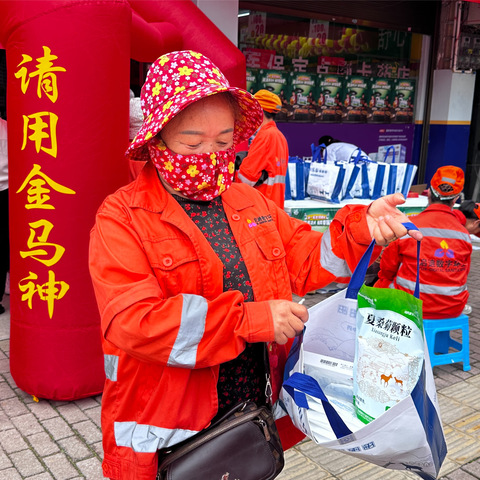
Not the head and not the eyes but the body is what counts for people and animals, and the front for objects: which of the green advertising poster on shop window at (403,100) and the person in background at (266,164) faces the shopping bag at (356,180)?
the green advertising poster on shop window

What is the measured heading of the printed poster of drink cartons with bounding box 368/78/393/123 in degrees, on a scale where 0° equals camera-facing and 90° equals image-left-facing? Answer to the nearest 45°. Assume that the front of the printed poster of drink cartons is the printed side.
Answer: approximately 0°

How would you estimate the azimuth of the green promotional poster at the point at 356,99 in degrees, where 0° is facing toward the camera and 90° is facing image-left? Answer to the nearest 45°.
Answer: approximately 0°

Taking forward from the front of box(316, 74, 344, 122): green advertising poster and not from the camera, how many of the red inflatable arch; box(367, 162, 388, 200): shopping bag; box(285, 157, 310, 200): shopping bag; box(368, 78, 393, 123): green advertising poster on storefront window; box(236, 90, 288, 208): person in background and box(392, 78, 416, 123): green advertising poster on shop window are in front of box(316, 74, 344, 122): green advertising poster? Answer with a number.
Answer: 4

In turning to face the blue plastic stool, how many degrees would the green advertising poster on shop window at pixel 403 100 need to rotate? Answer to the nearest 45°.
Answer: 0° — it already faces it
